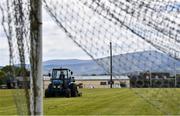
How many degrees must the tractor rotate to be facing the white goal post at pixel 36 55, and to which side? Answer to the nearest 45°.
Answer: approximately 45° to its left

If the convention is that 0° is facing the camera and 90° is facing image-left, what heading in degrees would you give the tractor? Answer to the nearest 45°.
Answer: approximately 45°
